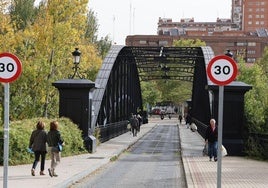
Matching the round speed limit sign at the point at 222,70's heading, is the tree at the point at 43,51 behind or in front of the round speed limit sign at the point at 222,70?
behind

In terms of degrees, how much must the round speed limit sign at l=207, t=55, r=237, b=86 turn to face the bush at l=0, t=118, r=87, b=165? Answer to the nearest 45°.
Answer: approximately 135° to its right

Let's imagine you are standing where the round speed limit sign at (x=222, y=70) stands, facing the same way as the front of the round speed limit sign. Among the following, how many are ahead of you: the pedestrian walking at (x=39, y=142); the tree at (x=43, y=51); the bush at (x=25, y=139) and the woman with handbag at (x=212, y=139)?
0

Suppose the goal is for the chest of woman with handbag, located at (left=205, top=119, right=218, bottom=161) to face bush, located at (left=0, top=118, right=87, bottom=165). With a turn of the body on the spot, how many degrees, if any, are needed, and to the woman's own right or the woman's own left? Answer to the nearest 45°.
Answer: approximately 45° to the woman's own right

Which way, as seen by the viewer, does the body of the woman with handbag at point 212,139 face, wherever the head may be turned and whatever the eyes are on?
toward the camera

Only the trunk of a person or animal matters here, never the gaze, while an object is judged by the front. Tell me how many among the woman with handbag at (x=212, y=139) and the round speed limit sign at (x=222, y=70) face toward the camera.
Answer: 2

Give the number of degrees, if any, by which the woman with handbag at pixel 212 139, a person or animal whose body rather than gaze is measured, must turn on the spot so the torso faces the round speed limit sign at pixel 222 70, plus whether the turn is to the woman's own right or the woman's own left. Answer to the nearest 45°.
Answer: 0° — they already face it

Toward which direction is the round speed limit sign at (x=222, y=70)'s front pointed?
toward the camera

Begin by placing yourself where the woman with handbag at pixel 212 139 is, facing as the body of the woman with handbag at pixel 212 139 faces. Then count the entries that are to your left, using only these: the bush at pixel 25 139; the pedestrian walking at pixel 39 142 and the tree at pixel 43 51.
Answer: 0

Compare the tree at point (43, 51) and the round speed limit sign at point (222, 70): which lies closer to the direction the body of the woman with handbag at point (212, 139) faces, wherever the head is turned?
the round speed limit sign

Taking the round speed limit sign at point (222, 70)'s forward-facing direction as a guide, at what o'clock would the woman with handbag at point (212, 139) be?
The woman with handbag is roughly at 6 o'clock from the round speed limit sign.

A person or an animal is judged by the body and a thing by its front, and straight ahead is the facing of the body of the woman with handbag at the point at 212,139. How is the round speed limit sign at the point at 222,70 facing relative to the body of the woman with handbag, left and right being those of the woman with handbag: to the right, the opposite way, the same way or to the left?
the same way
